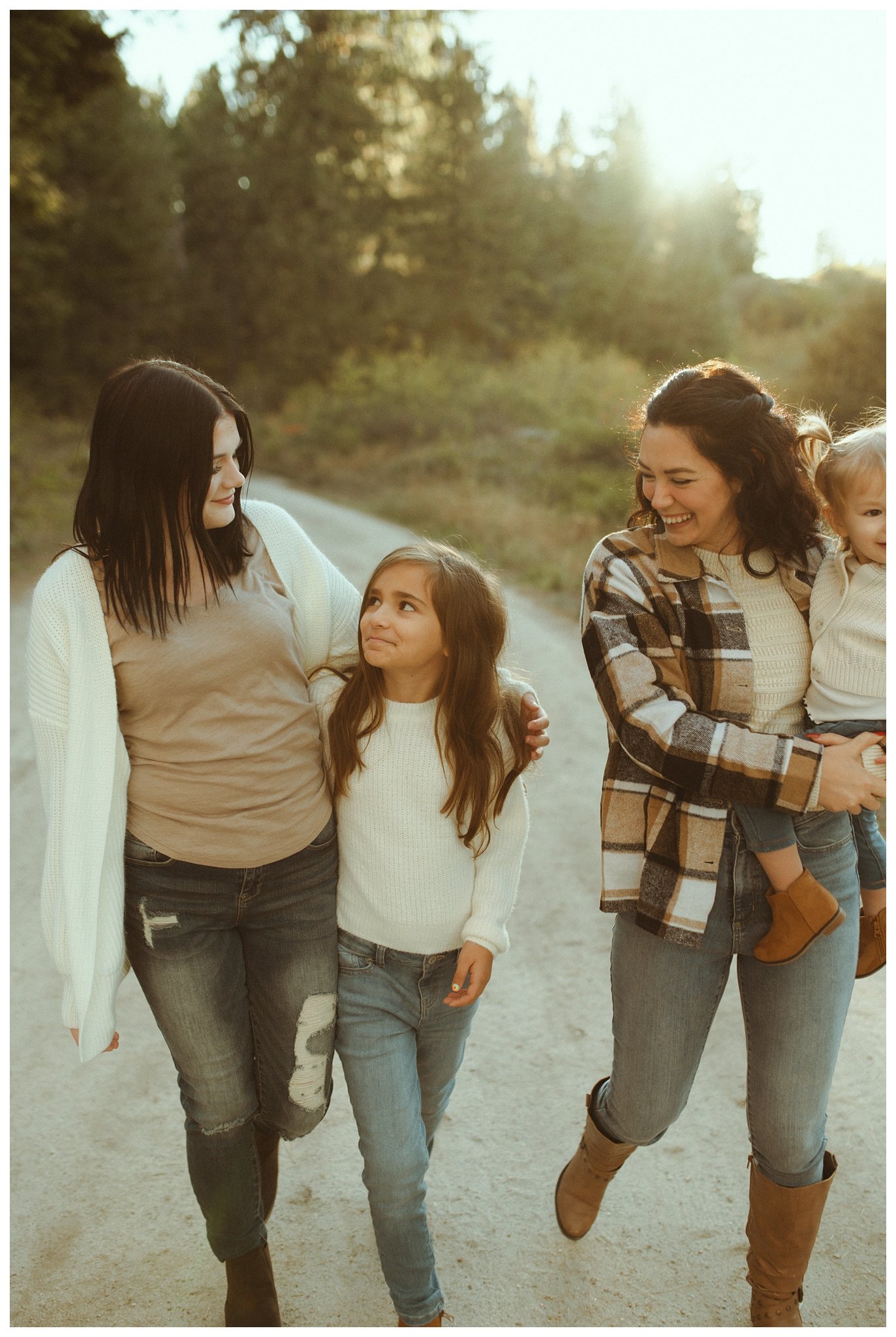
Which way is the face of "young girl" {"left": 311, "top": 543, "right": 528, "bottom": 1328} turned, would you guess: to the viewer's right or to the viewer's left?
to the viewer's left

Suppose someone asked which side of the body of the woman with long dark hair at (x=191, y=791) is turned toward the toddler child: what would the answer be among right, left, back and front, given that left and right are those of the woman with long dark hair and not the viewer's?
left

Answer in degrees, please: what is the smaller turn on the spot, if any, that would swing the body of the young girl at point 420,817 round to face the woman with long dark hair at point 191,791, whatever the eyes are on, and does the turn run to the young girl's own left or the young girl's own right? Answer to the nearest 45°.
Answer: approximately 90° to the young girl's own right

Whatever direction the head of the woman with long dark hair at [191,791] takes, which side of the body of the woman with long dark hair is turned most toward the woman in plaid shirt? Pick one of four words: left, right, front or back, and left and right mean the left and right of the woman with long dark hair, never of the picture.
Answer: left

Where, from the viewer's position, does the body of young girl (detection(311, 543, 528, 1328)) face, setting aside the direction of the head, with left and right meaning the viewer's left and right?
facing the viewer

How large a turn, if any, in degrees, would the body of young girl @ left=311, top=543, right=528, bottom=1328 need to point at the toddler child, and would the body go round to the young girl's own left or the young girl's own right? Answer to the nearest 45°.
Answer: approximately 90° to the young girl's own left

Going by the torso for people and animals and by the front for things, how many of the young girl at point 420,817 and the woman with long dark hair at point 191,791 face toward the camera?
2

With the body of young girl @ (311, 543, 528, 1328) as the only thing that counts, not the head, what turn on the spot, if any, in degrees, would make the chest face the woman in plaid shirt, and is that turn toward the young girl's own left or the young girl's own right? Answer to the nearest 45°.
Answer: approximately 90° to the young girl's own left

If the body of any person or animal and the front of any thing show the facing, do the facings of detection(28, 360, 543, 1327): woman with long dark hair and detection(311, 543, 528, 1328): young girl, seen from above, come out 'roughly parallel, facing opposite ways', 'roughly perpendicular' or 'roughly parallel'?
roughly parallel
